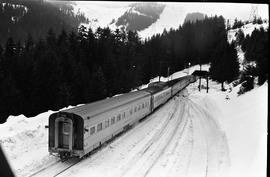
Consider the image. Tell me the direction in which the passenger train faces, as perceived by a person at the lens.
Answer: facing away from the viewer and to the right of the viewer
